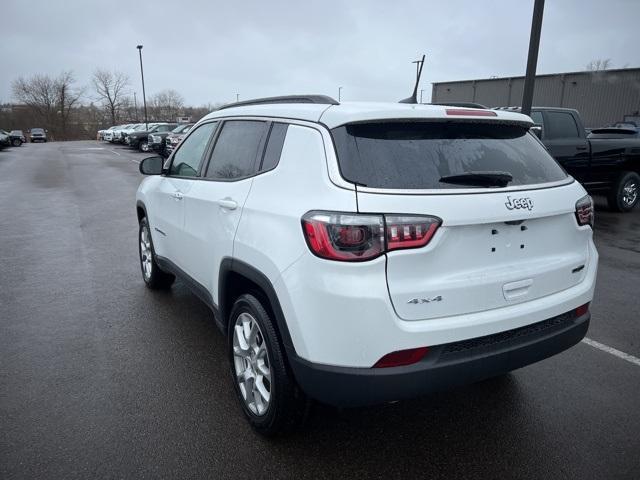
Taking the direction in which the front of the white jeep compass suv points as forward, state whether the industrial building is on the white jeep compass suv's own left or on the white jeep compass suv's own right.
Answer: on the white jeep compass suv's own right

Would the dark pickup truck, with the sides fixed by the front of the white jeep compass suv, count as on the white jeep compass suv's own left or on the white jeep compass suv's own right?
on the white jeep compass suv's own right

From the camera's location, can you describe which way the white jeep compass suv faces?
facing away from the viewer and to the left of the viewer

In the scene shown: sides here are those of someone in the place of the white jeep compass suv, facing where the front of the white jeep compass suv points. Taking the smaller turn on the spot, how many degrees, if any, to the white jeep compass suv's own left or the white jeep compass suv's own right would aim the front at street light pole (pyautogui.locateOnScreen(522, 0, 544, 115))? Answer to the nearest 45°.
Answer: approximately 45° to the white jeep compass suv's own right
